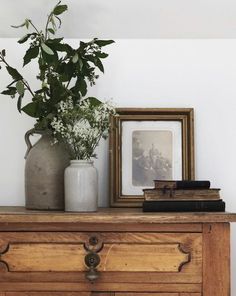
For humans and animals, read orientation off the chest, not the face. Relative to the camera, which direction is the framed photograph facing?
toward the camera

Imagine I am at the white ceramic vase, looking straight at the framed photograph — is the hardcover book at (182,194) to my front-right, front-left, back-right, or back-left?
front-right

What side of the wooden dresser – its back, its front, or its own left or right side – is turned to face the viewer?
front
